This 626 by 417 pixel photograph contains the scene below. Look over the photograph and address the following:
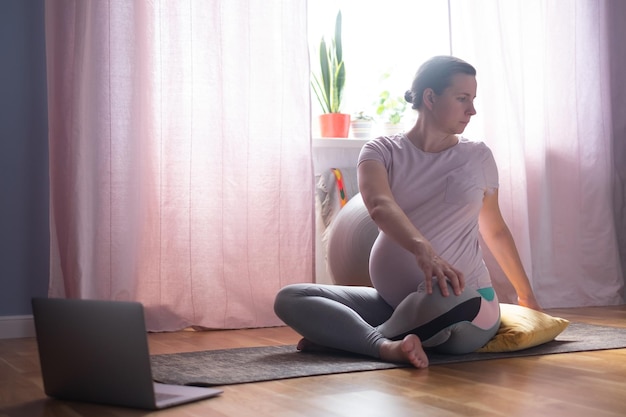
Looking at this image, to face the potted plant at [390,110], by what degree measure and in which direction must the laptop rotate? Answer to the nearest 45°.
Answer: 0° — it already faces it

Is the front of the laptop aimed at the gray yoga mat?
yes

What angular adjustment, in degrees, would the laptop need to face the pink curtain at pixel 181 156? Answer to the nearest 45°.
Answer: approximately 45° to its left

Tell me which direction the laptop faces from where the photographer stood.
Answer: facing away from the viewer and to the right of the viewer

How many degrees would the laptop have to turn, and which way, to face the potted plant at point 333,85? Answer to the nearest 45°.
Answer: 0° — it already faces it
